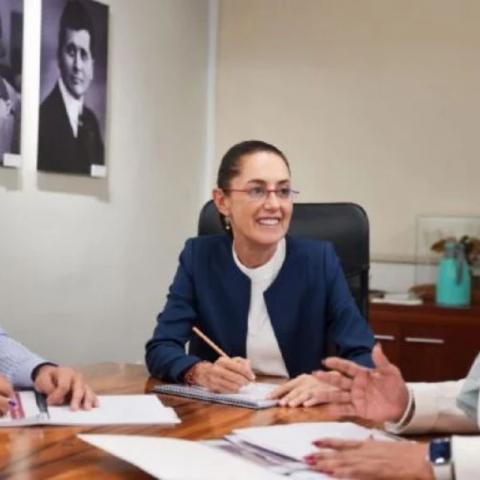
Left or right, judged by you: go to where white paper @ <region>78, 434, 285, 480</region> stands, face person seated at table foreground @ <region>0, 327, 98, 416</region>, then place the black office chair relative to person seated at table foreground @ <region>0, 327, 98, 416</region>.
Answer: right

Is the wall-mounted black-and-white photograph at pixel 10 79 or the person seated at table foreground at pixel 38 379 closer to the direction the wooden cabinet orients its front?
the person seated at table foreground

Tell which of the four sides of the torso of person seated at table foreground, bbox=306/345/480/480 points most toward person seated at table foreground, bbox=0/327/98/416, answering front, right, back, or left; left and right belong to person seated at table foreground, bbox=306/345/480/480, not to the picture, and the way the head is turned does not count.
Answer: front

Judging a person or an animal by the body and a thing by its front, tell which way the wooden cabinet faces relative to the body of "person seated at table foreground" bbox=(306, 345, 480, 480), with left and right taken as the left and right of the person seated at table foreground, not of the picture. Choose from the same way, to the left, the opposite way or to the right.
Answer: to the left

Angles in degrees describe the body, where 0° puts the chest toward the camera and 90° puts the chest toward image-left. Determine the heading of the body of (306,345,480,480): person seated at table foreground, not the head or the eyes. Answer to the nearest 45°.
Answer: approximately 90°

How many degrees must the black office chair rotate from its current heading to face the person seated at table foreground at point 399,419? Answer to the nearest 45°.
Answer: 0° — it already faces them

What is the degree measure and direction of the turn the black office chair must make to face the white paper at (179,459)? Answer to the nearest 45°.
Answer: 0° — it already faces it

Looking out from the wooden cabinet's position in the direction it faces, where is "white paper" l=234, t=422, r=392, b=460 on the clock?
The white paper is roughly at 12 o'clock from the wooden cabinet.

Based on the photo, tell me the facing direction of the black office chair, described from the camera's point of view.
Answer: facing the viewer

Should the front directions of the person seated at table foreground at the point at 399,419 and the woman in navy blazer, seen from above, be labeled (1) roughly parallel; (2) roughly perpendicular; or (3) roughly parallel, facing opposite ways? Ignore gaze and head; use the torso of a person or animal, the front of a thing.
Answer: roughly perpendicular

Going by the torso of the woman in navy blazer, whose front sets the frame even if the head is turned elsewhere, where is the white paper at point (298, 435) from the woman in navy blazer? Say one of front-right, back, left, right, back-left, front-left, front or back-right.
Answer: front

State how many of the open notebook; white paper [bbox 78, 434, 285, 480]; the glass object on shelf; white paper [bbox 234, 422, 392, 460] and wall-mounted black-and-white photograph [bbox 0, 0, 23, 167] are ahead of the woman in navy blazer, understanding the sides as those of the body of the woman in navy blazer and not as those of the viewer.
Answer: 3

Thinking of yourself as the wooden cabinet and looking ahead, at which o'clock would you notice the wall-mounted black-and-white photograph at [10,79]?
The wall-mounted black-and-white photograph is roughly at 2 o'clock from the wooden cabinet.

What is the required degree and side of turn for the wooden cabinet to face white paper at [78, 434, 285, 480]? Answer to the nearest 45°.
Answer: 0° — it already faces it

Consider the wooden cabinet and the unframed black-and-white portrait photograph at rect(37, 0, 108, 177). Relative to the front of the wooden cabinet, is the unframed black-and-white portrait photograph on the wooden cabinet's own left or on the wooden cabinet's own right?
on the wooden cabinet's own right

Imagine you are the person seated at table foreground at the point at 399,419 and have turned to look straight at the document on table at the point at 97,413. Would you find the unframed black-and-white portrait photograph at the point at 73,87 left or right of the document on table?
right

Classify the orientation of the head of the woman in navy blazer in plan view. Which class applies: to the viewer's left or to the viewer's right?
to the viewer's right

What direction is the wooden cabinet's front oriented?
toward the camera

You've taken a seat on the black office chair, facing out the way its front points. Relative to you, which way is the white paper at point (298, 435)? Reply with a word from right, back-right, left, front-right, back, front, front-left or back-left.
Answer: front
